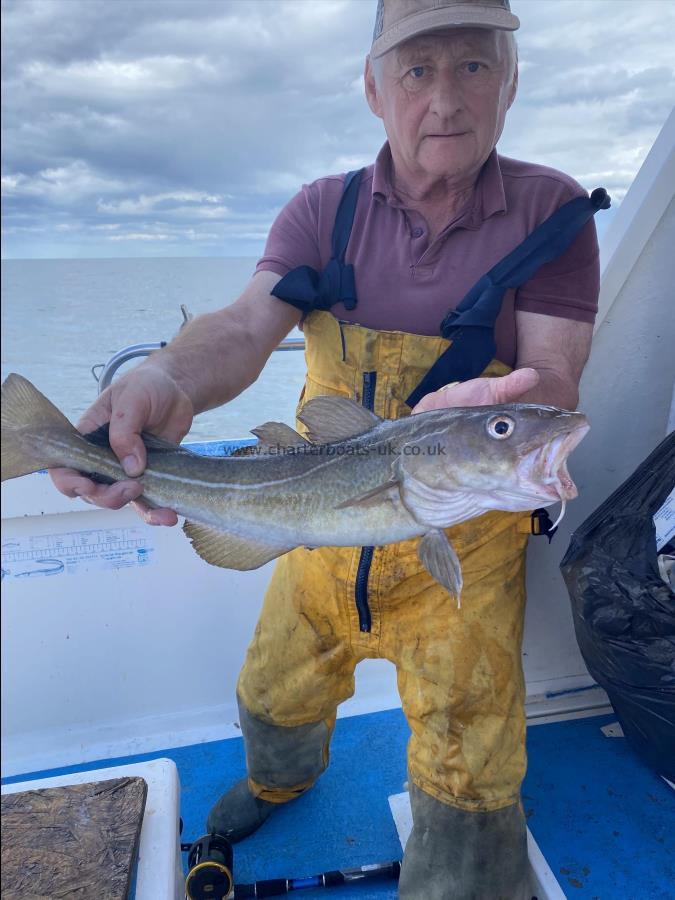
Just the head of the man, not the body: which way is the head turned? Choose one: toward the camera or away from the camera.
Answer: toward the camera

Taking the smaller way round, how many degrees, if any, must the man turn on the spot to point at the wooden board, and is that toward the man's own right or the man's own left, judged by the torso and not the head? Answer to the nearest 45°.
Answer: approximately 45° to the man's own right

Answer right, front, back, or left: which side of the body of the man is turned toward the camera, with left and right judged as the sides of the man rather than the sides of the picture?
front
